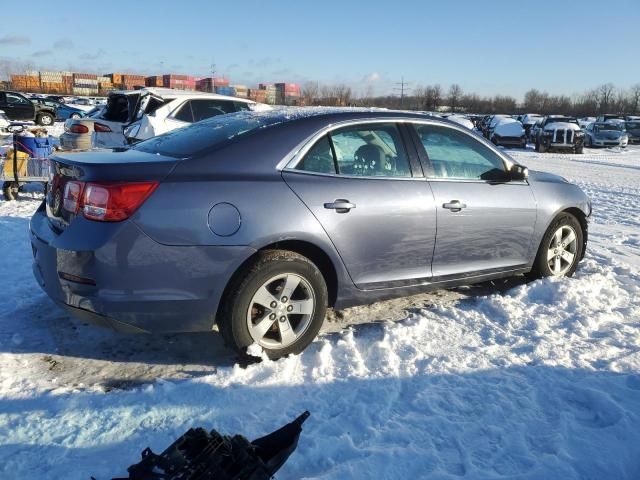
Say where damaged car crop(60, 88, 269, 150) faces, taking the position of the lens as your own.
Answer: facing away from the viewer and to the right of the viewer

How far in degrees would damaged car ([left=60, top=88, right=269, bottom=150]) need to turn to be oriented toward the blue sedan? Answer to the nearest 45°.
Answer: approximately 135° to its right

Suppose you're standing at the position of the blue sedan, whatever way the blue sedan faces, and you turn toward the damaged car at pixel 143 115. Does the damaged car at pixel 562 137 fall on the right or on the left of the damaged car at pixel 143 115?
right

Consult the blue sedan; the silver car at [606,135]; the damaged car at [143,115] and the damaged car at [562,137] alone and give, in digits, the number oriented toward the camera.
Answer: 2

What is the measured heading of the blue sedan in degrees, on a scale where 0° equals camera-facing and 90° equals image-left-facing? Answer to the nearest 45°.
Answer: approximately 225°

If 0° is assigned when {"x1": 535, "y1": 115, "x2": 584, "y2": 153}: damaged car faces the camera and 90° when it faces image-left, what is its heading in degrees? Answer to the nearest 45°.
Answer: approximately 0°

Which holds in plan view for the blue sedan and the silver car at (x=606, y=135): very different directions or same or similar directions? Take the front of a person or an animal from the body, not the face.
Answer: very different directions
